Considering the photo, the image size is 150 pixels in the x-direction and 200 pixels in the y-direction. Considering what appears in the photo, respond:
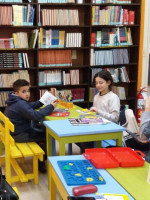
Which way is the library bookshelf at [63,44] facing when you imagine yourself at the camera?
facing the viewer

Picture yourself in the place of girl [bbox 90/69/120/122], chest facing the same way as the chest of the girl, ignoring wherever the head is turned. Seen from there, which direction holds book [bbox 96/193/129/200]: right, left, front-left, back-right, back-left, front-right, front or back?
front-left

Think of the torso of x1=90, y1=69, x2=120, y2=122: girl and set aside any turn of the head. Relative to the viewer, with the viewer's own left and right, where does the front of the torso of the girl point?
facing the viewer and to the left of the viewer

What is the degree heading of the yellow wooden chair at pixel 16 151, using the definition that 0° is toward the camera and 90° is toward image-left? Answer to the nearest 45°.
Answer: approximately 270°

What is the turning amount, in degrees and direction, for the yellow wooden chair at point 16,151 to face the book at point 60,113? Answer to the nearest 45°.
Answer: approximately 45° to its left

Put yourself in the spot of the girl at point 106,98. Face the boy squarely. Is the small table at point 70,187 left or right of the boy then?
left

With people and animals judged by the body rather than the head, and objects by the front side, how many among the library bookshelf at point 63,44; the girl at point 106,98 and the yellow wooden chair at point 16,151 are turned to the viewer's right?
1

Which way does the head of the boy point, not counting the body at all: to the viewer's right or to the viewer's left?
to the viewer's right

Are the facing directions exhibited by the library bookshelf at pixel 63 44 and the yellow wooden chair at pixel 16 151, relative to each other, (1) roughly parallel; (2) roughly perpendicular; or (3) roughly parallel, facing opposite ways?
roughly perpendicular

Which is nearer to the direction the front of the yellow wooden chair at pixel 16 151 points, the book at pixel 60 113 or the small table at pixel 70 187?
the book

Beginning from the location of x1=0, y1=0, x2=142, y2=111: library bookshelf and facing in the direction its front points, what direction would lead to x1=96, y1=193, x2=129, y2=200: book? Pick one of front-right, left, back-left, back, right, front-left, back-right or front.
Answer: front

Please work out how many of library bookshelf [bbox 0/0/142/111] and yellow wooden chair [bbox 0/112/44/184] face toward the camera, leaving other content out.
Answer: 1

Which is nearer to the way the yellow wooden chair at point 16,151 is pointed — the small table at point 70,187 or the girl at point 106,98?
the girl

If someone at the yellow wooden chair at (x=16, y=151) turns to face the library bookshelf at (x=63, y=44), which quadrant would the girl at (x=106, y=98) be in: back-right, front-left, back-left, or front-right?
front-right

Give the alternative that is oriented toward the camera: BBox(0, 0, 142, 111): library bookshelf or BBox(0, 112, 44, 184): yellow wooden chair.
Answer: the library bookshelf

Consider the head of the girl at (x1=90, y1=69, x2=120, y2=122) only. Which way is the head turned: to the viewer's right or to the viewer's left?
to the viewer's left
